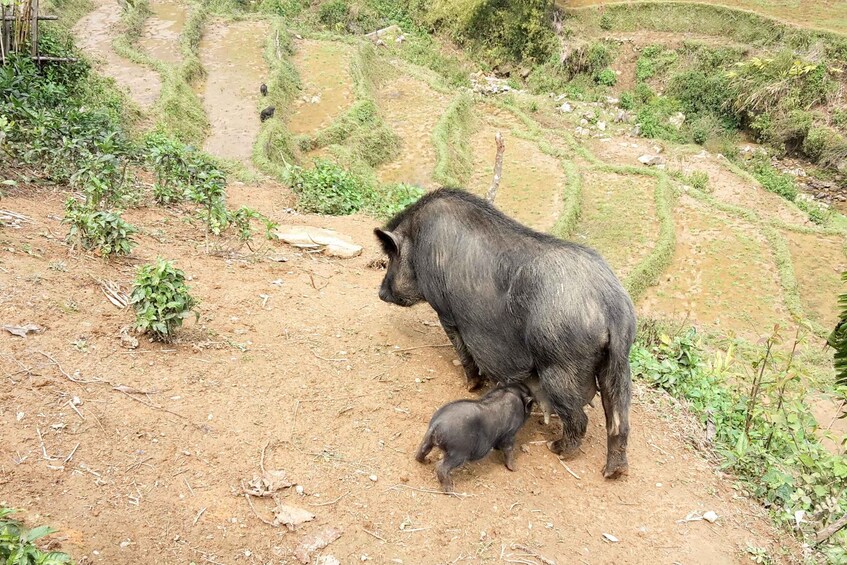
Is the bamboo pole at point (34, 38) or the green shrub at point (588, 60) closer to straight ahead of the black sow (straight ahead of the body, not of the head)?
the bamboo pole

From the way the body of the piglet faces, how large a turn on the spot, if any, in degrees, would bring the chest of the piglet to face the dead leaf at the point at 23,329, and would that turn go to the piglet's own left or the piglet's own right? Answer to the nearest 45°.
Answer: approximately 135° to the piglet's own left

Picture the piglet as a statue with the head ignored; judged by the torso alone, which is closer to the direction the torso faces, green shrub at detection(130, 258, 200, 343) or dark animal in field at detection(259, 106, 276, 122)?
the dark animal in field

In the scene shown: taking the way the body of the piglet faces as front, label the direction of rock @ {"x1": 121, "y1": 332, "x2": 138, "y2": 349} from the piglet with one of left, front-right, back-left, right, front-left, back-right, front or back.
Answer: back-left

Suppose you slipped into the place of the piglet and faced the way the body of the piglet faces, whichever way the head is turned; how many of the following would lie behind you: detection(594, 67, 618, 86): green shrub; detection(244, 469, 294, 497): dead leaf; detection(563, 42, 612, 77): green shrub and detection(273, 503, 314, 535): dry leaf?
2

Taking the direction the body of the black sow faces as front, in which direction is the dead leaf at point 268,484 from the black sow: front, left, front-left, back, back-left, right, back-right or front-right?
left

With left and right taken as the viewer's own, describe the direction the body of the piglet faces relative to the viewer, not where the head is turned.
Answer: facing away from the viewer and to the right of the viewer

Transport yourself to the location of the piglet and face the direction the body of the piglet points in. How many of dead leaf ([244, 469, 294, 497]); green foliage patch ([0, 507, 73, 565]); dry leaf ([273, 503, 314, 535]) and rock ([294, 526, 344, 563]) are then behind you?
4

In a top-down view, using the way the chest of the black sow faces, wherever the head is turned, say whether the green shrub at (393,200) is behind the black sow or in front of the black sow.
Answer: in front

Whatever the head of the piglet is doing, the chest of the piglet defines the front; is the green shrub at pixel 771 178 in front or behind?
in front

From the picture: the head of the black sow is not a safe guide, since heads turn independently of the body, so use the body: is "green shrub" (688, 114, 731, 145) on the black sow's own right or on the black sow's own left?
on the black sow's own right

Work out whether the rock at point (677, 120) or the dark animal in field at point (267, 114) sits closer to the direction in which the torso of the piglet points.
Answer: the rock

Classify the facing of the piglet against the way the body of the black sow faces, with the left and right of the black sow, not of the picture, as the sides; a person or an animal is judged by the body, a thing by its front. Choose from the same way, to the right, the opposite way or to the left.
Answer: to the right

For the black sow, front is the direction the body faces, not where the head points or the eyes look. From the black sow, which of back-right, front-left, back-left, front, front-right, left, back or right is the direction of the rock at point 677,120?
front-right

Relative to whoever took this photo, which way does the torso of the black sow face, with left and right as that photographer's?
facing away from the viewer and to the left of the viewer
